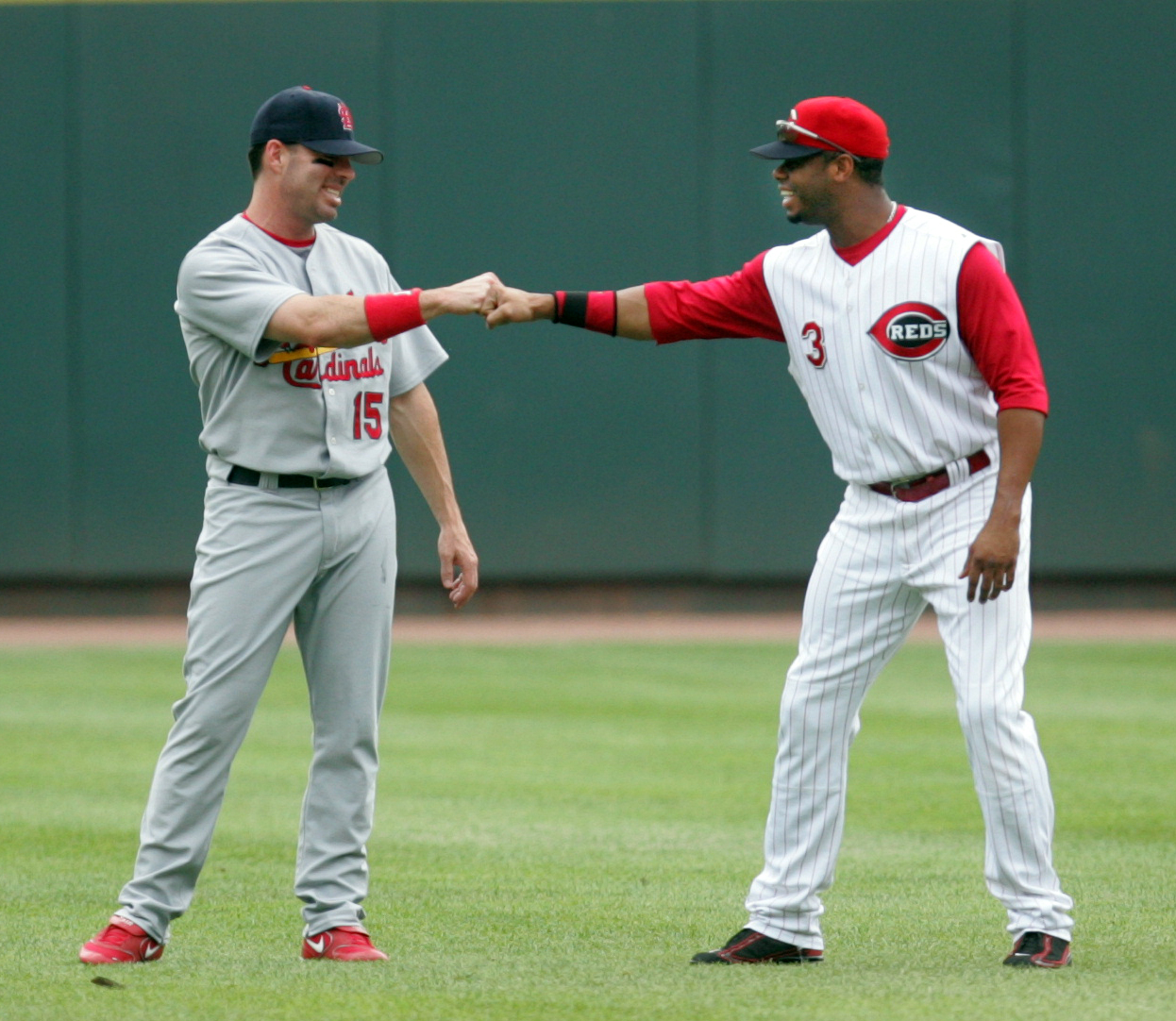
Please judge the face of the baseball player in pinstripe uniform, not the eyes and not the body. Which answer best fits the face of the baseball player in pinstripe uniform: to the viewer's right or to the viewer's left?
to the viewer's left

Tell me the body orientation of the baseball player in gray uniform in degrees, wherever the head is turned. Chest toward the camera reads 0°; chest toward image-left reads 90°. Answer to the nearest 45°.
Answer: approximately 315°
